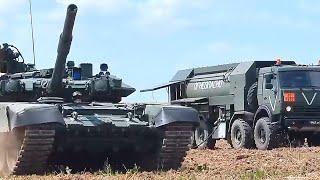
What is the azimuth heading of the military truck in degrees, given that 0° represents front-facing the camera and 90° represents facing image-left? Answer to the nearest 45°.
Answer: approximately 315°

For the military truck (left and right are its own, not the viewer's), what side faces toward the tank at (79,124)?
right
